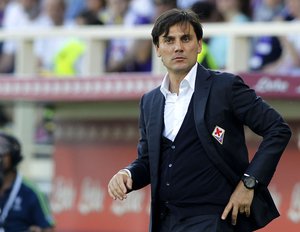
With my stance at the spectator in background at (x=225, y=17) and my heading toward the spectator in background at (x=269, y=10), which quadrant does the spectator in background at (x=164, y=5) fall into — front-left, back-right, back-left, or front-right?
back-left

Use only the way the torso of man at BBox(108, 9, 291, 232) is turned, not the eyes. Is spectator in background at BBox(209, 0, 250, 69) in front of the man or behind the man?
behind

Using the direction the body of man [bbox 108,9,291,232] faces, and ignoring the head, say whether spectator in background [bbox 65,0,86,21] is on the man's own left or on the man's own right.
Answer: on the man's own right

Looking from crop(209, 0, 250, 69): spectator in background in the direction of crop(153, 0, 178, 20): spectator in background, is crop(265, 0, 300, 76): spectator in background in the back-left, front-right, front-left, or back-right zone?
back-left

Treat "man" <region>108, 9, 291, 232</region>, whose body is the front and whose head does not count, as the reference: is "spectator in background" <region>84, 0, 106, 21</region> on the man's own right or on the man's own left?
on the man's own right

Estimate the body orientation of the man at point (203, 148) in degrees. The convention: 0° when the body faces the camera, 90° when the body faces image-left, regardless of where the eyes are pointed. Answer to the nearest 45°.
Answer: approximately 45°

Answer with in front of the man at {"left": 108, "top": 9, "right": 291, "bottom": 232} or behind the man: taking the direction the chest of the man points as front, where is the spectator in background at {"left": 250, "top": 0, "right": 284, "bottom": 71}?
behind

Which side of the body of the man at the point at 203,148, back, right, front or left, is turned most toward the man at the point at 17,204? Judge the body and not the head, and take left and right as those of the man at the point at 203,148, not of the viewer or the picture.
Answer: right

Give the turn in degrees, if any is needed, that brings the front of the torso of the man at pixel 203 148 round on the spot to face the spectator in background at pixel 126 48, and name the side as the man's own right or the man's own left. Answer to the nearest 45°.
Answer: approximately 135° to the man's own right
